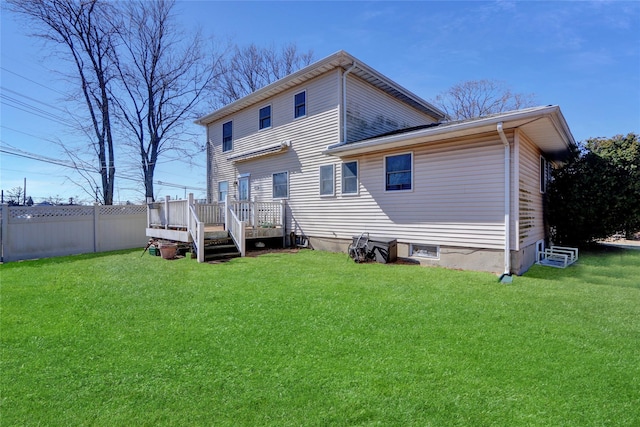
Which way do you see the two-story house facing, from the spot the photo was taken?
facing away from the viewer and to the right of the viewer

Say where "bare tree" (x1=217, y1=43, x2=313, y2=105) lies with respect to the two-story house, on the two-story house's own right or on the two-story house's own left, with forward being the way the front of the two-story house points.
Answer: on the two-story house's own left

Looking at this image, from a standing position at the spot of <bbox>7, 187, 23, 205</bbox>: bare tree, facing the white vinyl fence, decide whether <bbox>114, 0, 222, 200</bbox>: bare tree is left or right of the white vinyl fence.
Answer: left

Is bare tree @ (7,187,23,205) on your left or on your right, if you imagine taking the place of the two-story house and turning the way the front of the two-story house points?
on your left

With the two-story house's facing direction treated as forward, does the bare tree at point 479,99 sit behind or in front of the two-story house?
in front

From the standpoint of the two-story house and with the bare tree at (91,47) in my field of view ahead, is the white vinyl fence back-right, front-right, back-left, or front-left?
front-left

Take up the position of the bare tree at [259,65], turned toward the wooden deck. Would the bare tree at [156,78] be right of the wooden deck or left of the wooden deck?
right
